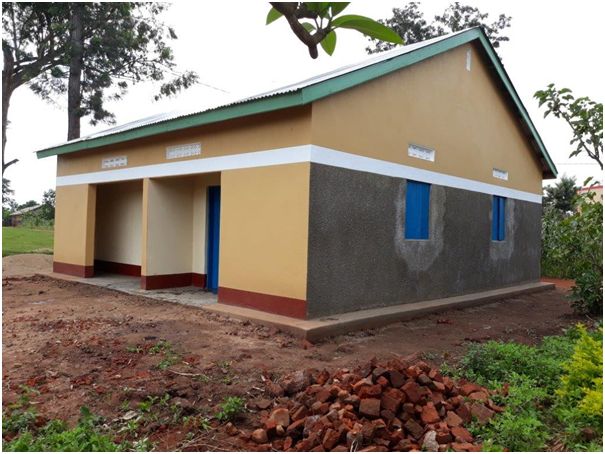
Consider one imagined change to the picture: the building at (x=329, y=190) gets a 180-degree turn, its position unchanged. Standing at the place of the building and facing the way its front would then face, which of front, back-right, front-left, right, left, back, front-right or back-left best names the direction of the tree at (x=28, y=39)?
left

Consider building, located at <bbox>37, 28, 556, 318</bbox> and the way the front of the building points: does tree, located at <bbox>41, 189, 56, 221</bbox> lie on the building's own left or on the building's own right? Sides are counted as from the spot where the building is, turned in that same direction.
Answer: on the building's own right

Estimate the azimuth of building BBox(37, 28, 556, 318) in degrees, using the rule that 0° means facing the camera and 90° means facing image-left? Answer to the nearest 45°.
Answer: approximately 45°

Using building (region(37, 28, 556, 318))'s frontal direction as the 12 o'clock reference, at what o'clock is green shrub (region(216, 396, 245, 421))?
The green shrub is roughly at 11 o'clock from the building.

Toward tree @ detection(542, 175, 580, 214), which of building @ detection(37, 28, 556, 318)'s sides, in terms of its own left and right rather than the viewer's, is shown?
back

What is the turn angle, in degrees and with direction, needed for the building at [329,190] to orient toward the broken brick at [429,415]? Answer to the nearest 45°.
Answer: approximately 45° to its left
